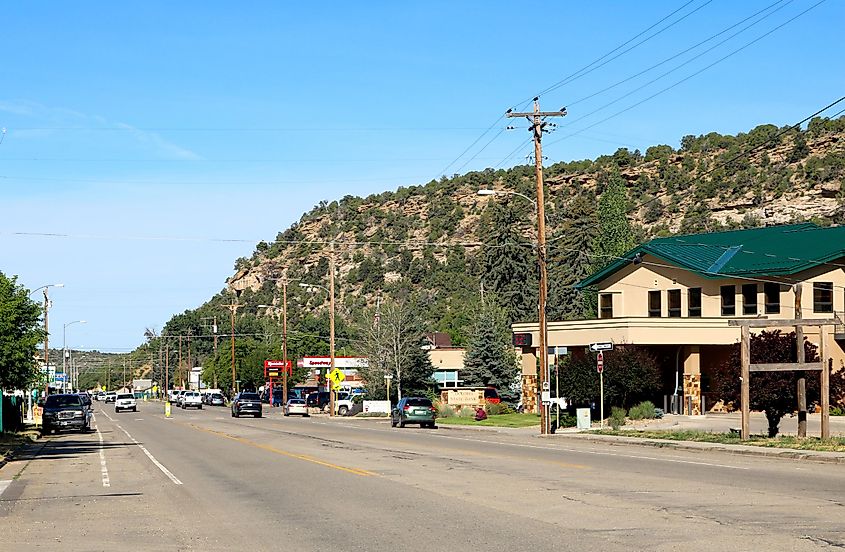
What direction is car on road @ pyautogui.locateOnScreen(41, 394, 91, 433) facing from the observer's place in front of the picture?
facing the viewer

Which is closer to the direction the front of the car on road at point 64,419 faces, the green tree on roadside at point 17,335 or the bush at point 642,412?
the green tree on roadside

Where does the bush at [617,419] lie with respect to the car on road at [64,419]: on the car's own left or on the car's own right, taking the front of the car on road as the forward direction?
on the car's own left

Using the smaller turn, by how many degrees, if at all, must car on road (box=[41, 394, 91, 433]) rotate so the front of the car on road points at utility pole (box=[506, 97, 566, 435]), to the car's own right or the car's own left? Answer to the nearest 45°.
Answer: approximately 45° to the car's own left

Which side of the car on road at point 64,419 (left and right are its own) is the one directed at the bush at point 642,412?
left

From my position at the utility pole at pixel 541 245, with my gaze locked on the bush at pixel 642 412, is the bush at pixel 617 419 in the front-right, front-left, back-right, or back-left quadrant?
front-right
